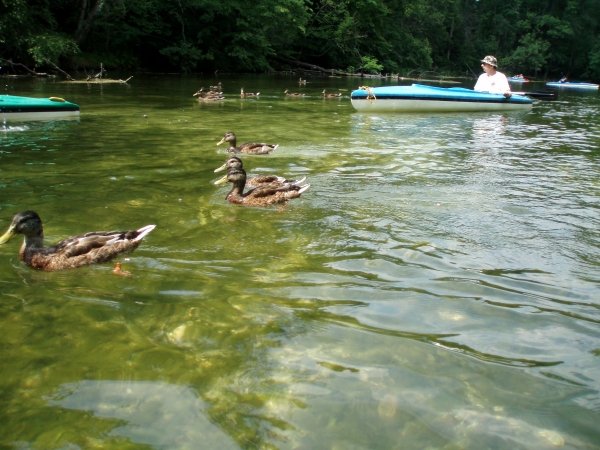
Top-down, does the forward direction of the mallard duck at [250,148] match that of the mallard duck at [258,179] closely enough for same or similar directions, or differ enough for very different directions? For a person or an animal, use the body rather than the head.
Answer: same or similar directions

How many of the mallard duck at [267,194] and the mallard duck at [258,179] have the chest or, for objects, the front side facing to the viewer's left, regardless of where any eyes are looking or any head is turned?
2

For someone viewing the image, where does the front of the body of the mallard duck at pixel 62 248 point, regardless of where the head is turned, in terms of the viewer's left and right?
facing to the left of the viewer

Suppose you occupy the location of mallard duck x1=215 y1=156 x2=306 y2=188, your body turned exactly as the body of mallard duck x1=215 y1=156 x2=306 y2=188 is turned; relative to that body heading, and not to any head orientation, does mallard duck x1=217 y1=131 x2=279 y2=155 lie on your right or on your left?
on your right

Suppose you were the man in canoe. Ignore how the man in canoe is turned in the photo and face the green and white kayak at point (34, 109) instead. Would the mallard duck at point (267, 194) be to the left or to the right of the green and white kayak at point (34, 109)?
left

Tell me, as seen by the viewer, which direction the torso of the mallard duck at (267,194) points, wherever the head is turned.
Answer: to the viewer's left

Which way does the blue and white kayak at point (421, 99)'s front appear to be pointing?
to the viewer's left

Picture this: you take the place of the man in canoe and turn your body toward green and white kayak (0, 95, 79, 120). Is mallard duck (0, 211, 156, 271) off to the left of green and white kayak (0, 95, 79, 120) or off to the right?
left

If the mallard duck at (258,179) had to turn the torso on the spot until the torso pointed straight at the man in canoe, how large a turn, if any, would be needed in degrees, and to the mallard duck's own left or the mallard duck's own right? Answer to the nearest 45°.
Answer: approximately 135° to the mallard duck's own right

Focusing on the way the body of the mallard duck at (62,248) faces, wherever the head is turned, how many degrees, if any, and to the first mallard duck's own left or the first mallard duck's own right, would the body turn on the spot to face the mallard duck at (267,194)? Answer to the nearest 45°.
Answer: approximately 135° to the first mallard duck's own right

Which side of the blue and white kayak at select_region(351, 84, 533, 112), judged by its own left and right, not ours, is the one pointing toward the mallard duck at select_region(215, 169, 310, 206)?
left

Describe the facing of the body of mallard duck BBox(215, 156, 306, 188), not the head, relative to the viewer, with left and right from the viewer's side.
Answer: facing to the left of the viewer

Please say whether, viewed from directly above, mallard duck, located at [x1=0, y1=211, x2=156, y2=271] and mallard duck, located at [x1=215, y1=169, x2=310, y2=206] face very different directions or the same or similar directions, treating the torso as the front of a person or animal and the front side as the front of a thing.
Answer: same or similar directions

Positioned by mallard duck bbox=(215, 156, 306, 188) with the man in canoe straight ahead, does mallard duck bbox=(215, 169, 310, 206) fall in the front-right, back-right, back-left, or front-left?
back-right

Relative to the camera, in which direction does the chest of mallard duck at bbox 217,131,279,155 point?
to the viewer's left
